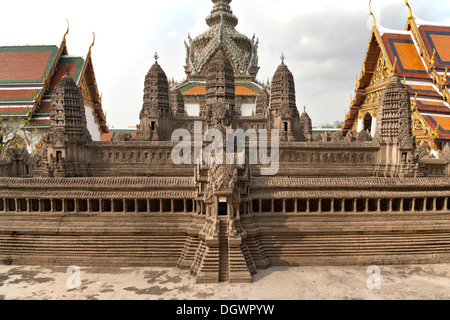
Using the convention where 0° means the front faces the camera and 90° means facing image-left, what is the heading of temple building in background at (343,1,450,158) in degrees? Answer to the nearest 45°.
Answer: approximately 45°

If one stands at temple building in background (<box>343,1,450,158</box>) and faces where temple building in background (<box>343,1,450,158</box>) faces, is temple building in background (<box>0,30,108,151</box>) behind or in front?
in front
